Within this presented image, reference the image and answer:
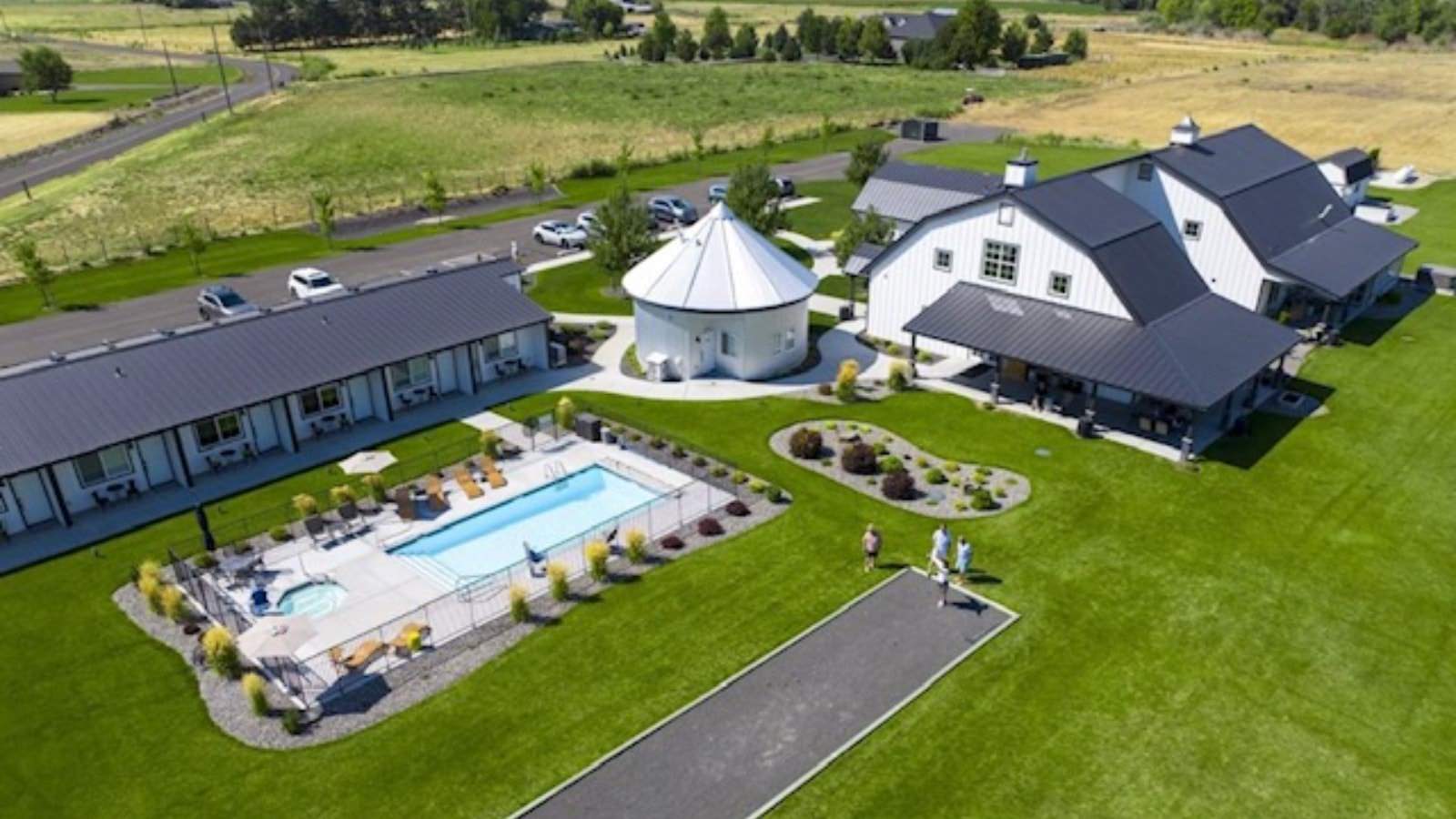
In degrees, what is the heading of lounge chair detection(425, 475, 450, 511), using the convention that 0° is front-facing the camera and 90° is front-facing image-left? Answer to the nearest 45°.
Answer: approximately 315°

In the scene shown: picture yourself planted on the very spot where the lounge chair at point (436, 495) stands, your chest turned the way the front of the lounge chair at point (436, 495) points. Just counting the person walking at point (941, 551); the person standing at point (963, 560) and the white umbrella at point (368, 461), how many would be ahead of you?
2

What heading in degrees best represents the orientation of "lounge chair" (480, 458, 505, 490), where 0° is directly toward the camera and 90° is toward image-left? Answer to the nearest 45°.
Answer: approximately 315°

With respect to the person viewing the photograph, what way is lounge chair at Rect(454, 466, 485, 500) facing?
facing the viewer and to the right of the viewer

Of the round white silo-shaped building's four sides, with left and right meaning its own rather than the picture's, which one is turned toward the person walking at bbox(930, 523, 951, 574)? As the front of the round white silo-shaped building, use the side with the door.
front

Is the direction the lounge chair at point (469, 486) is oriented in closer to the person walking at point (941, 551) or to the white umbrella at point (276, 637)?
the person walking

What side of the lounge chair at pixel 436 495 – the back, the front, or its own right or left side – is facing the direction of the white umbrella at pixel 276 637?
right
